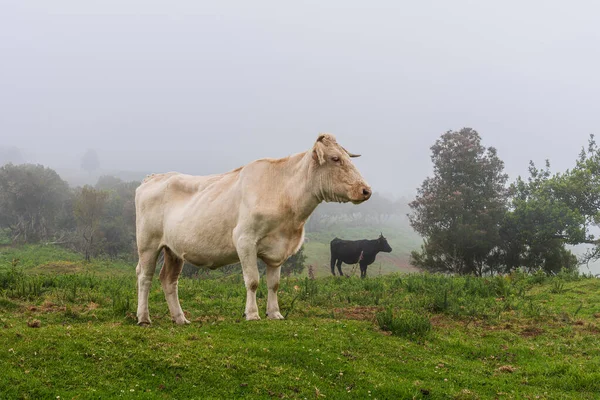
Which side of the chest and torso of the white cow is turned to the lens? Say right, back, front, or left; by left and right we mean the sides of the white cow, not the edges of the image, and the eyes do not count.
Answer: right

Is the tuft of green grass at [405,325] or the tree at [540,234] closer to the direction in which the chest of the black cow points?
the tree

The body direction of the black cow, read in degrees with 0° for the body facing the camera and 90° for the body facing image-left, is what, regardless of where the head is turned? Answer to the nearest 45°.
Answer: approximately 270°

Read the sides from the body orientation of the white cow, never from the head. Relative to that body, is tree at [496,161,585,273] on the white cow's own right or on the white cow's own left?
on the white cow's own left

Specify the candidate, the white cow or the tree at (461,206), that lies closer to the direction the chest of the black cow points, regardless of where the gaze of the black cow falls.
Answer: the tree

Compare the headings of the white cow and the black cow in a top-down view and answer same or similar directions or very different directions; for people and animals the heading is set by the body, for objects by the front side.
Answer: same or similar directions

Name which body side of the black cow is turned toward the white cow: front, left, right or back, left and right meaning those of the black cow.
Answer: right

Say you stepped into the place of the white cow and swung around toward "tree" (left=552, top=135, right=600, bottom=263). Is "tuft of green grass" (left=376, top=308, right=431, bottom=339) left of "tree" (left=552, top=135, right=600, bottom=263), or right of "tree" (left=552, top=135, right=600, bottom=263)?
right

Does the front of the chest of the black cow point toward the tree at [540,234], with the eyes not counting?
yes

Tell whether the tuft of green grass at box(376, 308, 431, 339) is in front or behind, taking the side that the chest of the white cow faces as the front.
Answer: in front

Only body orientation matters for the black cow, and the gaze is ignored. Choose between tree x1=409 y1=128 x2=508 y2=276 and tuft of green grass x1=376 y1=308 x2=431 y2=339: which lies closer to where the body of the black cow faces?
the tree

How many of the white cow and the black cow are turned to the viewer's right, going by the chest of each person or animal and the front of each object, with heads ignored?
2
